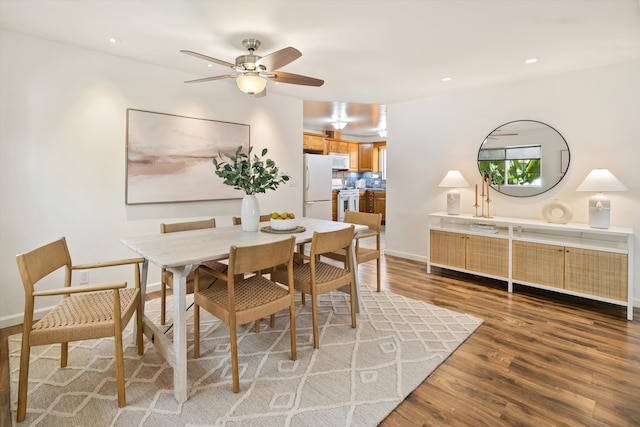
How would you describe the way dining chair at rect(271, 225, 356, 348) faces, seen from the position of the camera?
facing away from the viewer and to the left of the viewer

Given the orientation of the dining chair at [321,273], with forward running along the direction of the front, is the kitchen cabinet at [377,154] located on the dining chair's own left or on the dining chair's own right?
on the dining chair's own right

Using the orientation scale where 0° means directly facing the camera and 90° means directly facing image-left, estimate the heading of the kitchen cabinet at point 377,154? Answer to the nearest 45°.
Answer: approximately 45°

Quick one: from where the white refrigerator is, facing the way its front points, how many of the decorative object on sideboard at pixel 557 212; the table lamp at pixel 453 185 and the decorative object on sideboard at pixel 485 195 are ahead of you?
3

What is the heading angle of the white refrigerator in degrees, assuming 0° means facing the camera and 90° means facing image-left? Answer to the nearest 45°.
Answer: approximately 315°

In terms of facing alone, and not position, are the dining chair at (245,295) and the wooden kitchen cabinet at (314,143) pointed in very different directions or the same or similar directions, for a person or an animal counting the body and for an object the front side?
very different directions

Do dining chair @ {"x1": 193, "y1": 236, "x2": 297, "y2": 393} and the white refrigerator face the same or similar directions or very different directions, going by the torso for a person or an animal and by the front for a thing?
very different directions
